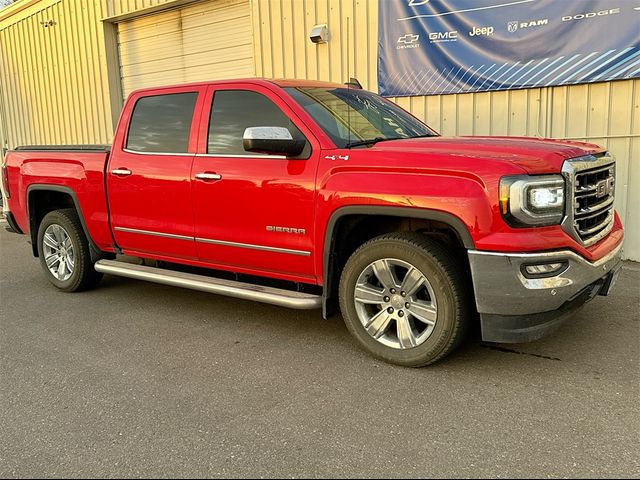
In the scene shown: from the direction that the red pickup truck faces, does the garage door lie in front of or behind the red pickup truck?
behind

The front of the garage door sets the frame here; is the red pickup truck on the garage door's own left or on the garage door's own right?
on the garage door's own left

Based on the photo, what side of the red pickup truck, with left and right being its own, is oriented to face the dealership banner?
left

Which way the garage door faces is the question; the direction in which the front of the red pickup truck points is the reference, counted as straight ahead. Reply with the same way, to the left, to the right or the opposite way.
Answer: to the right

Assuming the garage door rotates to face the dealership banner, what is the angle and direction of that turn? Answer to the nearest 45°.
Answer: approximately 90° to its left
